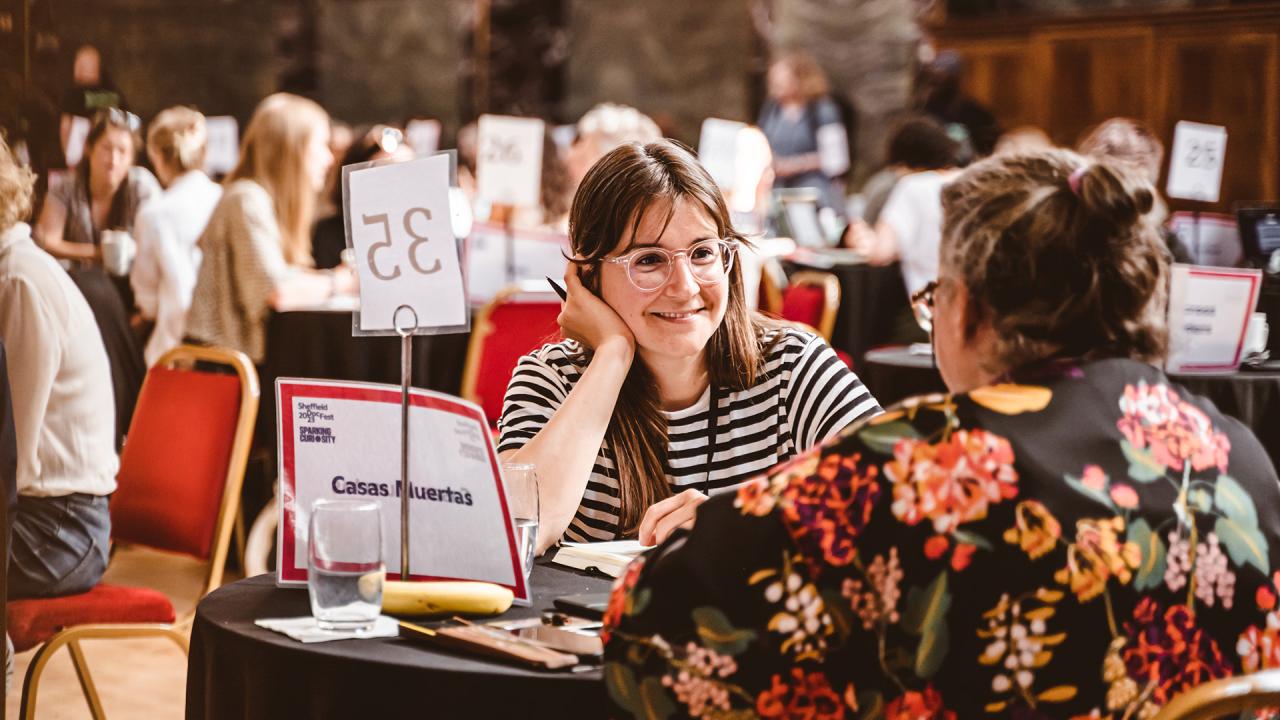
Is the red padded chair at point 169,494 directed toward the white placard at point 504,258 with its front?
no

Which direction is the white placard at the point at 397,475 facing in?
toward the camera

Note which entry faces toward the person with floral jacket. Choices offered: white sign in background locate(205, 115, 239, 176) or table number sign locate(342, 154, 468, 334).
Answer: the white sign in background

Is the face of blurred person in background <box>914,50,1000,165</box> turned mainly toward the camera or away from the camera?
away from the camera

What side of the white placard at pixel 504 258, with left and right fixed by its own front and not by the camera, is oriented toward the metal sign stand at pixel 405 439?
front

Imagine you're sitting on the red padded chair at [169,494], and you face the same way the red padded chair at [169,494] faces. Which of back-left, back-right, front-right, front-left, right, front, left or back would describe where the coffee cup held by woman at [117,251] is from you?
back-right

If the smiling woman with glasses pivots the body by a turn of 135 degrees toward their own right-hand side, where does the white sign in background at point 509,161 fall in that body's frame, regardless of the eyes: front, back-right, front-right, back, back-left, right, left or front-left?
right

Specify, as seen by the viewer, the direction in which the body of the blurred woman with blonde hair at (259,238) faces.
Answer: to the viewer's right

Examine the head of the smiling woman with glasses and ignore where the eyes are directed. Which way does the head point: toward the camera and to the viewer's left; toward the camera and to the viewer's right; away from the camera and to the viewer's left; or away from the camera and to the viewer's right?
toward the camera and to the viewer's right

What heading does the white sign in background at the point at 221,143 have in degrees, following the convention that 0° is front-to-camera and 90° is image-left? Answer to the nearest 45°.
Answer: approximately 0°

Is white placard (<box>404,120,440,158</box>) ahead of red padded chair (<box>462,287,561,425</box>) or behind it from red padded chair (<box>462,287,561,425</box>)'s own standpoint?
behind

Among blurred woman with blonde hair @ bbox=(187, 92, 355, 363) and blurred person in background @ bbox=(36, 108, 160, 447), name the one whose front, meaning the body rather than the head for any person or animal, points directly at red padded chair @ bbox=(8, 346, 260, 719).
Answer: the blurred person in background

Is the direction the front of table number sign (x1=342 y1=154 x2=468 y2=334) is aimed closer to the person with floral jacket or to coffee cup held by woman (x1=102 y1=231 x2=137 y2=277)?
the coffee cup held by woman

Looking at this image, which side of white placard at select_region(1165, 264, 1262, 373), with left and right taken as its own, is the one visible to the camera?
front

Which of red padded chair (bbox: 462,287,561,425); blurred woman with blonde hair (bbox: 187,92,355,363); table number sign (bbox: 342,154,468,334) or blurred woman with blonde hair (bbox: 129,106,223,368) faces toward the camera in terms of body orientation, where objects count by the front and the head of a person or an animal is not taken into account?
the red padded chair

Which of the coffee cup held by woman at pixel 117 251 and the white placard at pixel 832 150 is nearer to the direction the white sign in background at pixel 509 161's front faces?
the coffee cup held by woman

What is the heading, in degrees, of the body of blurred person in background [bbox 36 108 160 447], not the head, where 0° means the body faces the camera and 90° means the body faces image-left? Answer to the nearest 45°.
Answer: approximately 0°

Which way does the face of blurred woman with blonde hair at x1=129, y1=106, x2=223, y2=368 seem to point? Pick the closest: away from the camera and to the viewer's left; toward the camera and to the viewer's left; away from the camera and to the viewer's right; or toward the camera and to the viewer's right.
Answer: away from the camera and to the viewer's left

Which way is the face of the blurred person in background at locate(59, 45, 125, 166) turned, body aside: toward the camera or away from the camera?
toward the camera
